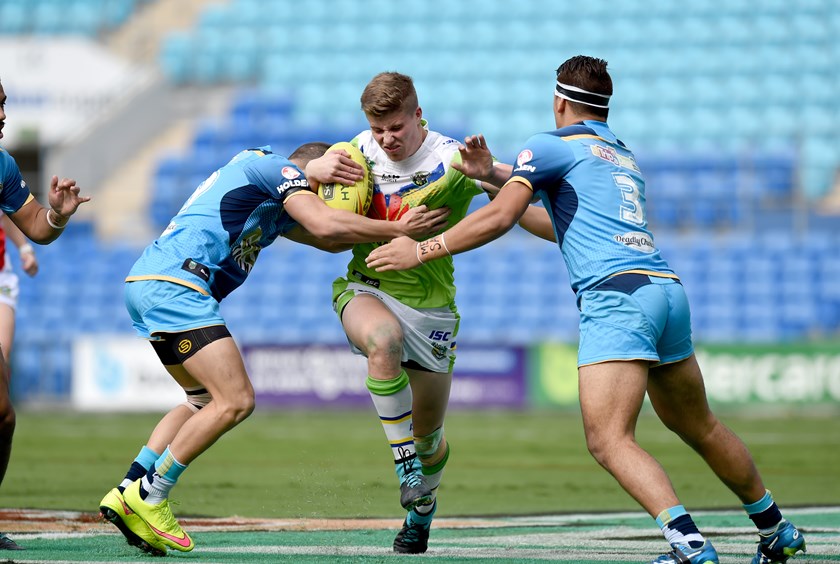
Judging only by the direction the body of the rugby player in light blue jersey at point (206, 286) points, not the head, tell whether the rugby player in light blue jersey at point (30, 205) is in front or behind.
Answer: behind

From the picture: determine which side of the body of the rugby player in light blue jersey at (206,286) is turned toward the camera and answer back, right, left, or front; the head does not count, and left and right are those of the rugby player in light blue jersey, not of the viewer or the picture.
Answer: right

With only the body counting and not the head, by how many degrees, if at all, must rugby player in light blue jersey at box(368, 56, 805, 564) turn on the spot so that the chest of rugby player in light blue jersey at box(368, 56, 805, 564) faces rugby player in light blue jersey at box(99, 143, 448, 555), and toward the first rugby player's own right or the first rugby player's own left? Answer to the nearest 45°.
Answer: approximately 45° to the first rugby player's own left

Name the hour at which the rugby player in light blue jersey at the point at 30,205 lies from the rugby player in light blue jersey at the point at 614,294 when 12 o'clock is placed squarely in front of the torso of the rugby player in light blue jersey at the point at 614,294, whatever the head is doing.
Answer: the rugby player in light blue jersey at the point at 30,205 is roughly at 11 o'clock from the rugby player in light blue jersey at the point at 614,294.

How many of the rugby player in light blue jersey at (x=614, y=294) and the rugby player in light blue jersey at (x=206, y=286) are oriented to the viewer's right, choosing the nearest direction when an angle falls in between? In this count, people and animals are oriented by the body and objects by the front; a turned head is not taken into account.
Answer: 1

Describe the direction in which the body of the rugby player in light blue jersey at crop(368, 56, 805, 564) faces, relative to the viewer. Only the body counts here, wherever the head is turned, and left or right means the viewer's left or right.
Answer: facing away from the viewer and to the left of the viewer

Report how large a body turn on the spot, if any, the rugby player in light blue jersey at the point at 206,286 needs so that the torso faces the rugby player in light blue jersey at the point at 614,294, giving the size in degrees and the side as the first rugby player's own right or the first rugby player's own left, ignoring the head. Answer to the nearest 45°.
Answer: approximately 45° to the first rugby player's own right
